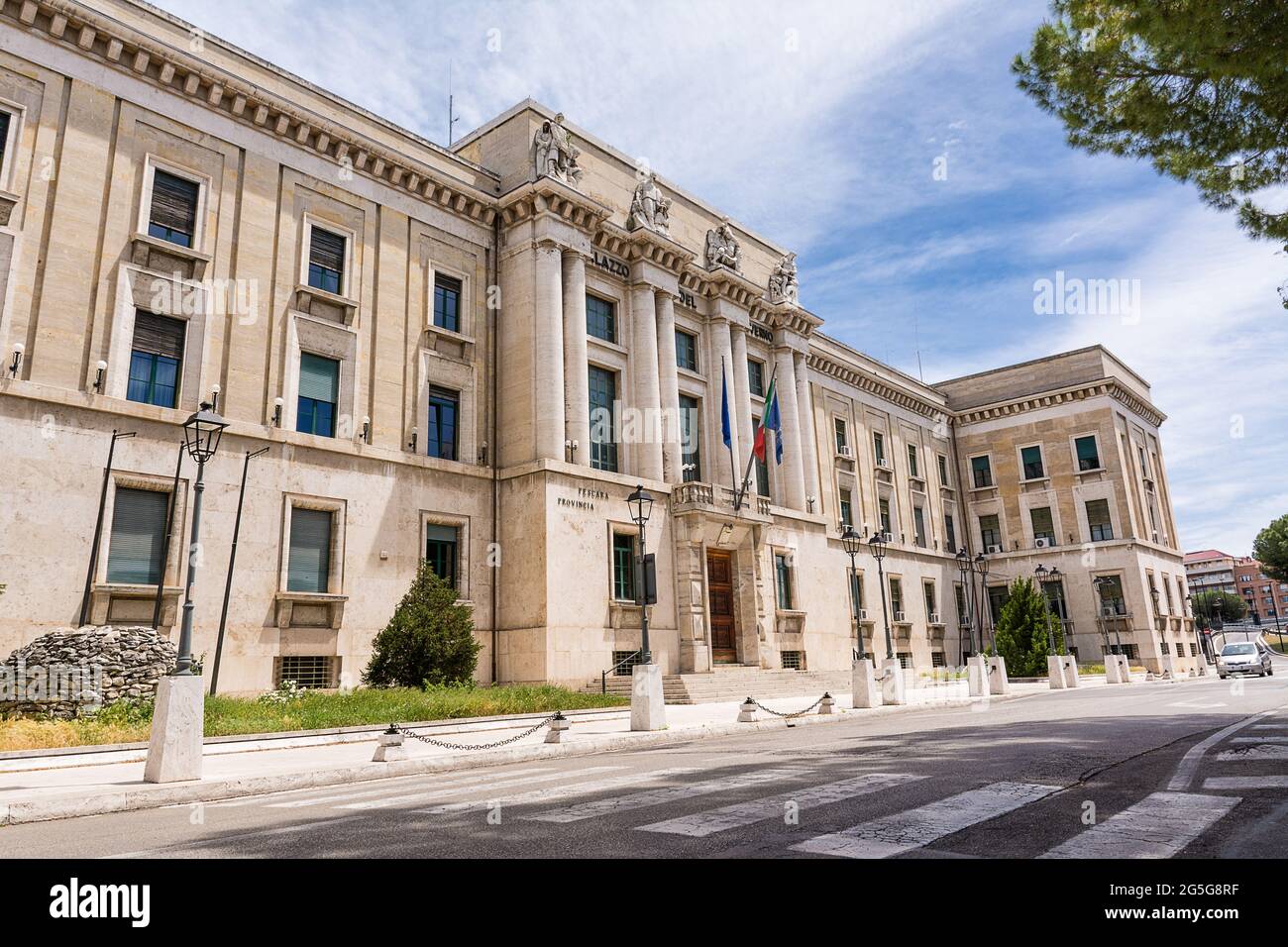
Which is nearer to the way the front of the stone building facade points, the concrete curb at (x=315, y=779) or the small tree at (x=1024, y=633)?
the concrete curb

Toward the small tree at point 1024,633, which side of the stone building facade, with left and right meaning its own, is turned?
left

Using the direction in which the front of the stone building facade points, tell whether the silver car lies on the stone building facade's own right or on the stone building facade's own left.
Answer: on the stone building facade's own left

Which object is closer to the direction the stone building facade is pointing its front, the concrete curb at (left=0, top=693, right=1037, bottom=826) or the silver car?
the concrete curb

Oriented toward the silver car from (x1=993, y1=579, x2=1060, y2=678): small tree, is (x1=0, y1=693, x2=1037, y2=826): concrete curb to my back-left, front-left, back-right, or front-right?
back-right

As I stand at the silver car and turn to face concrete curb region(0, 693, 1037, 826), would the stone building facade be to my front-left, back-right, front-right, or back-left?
front-right

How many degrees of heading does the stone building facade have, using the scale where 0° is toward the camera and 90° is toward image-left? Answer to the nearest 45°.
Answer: approximately 315°

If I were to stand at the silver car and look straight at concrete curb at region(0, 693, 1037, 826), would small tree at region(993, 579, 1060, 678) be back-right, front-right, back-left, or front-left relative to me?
front-right
